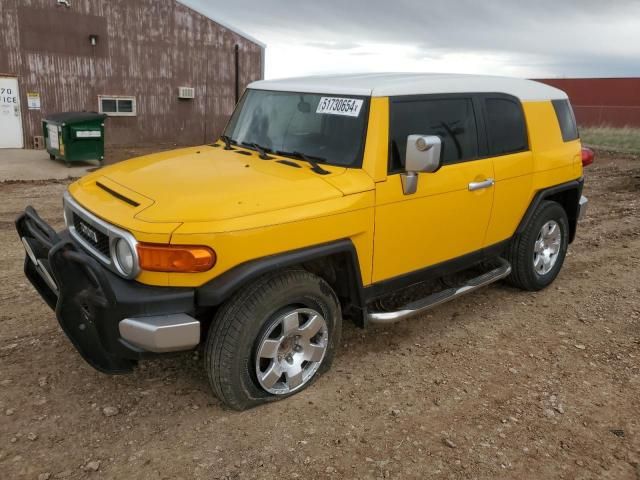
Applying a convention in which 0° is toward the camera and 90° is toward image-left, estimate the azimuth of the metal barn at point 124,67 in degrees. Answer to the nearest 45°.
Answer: approximately 0°

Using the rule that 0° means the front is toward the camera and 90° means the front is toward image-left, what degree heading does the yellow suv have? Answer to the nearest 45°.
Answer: approximately 45°

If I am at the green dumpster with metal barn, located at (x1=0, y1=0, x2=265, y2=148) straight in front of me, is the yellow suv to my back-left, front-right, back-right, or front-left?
back-right

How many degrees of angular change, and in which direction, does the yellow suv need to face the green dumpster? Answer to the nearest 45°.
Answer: approximately 90° to its right

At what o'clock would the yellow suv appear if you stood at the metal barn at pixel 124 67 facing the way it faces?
The yellow suv is roughly at 12 o'clock from the metal barn.

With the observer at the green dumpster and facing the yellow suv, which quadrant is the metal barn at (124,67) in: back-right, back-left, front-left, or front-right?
back-left

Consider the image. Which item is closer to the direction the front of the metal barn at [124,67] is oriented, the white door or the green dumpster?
the green dumpster

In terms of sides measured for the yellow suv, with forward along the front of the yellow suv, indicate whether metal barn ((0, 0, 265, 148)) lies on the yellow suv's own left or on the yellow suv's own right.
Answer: on the yellow suv's own right
